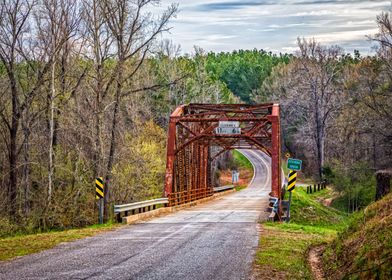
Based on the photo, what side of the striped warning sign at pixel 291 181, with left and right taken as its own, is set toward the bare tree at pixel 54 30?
right

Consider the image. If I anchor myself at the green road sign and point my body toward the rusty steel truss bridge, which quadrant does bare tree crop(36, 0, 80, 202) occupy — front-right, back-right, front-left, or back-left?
front-left

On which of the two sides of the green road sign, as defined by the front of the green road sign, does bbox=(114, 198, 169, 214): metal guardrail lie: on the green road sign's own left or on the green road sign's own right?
on the green road sign's own right

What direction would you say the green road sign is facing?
toward the camera

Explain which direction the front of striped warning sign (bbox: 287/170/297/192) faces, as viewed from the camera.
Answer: facing the viewer

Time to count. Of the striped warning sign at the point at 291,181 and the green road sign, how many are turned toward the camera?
2

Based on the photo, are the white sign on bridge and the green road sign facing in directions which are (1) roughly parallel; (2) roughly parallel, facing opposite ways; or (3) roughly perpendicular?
roughly parallel

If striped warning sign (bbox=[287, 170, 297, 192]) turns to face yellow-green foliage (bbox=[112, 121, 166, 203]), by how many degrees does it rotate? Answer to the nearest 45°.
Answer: approximately 135° to its right

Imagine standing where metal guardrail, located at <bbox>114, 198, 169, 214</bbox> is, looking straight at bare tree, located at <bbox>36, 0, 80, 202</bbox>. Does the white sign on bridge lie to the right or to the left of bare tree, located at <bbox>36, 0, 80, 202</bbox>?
right

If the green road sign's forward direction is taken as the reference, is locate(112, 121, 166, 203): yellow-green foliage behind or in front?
behind

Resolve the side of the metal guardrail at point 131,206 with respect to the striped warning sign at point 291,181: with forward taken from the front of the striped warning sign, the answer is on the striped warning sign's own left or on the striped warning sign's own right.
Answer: on the striped warning sign's own right

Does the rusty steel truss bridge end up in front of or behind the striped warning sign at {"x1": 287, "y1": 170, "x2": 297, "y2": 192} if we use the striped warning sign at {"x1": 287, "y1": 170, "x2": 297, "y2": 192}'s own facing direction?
behind

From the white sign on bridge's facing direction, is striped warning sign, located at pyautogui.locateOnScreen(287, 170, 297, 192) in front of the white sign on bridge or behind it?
in front
